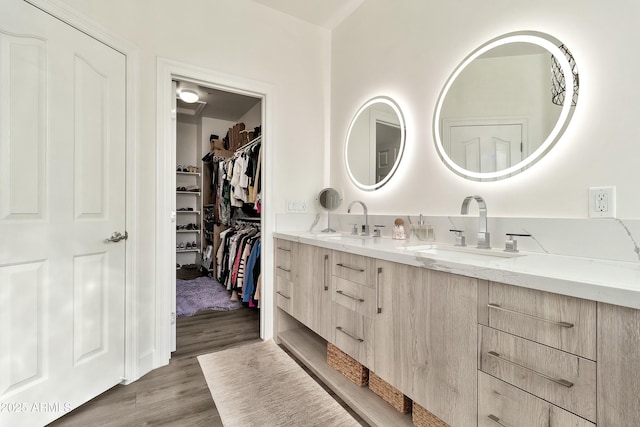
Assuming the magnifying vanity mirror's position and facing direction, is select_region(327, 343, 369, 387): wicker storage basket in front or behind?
in front

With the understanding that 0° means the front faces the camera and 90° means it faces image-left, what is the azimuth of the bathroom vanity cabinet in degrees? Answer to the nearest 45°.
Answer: approximately 45°

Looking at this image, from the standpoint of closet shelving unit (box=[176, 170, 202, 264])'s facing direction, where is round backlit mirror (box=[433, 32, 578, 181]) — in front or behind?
in front

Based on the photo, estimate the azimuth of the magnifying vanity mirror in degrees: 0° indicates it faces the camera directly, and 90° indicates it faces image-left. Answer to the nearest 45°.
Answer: approximately 0°

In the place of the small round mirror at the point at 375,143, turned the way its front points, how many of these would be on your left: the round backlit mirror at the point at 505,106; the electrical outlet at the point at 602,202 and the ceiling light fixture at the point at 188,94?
2

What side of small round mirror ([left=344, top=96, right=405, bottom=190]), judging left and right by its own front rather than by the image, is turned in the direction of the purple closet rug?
right

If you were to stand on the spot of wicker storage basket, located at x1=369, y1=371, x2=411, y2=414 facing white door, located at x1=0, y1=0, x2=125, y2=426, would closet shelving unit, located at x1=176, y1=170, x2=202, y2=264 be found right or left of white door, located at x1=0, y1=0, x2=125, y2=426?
right

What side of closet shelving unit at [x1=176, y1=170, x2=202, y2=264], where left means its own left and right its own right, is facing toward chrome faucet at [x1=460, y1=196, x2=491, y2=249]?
front
